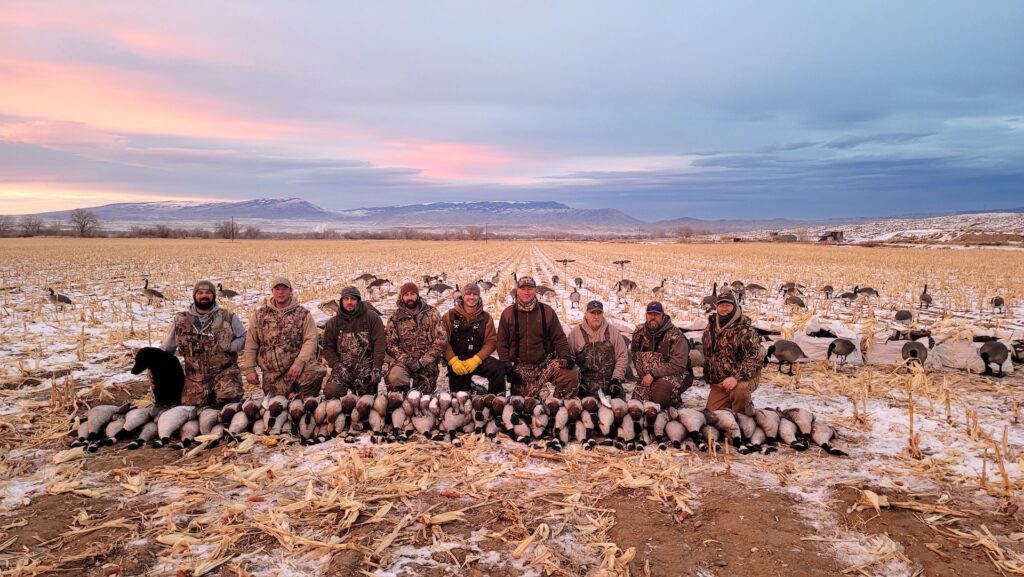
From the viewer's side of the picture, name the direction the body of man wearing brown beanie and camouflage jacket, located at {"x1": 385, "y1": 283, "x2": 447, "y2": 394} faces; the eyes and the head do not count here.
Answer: toward the camera

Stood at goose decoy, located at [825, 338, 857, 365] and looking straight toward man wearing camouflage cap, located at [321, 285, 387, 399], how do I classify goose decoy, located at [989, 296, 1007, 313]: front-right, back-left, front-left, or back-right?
back-right

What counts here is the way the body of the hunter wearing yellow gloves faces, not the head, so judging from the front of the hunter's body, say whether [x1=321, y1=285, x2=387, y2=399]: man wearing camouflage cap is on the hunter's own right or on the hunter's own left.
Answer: on the hunter's own right

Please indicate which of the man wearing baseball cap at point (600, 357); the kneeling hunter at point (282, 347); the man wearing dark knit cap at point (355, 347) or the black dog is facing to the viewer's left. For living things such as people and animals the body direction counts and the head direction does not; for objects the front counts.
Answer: the black dog

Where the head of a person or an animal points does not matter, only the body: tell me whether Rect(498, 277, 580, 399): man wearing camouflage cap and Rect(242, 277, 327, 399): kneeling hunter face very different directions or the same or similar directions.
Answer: same or similar directions

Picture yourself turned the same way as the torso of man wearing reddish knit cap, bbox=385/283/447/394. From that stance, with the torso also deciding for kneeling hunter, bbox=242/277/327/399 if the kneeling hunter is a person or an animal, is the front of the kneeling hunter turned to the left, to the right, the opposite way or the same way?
the same way

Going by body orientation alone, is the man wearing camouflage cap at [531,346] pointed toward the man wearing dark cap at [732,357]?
no

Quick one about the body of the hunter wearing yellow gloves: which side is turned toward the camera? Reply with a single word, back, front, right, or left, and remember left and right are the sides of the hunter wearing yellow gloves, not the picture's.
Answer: front

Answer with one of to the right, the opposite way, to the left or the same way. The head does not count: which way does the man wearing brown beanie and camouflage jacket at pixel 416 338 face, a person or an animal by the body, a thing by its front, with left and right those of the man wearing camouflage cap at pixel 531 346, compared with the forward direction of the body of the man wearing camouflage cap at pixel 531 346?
the same way

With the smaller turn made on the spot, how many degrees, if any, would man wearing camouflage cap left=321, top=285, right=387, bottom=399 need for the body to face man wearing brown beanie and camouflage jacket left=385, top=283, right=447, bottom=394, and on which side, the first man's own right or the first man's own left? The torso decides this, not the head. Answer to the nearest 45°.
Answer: approximately 90° to the first man's own left

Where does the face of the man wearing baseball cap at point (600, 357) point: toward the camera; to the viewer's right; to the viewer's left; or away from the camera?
toward the camera

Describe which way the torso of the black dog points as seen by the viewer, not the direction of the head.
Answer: to the viewer's left

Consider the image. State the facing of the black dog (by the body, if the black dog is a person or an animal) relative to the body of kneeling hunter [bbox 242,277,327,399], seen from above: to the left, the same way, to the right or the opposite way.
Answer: to the right

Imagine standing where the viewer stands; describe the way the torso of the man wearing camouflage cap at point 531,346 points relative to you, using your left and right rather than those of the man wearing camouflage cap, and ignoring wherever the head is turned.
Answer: facing the viewer

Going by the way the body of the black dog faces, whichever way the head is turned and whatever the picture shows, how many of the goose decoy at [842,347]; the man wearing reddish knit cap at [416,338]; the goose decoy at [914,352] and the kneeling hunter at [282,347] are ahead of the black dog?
0

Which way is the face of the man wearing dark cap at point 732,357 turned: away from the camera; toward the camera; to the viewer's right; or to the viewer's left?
toward the camera

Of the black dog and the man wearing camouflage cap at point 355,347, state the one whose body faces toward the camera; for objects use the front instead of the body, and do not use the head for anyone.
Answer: the man wearing camouflage cap

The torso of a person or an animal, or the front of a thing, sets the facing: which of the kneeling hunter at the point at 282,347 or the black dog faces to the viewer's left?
the black dog
